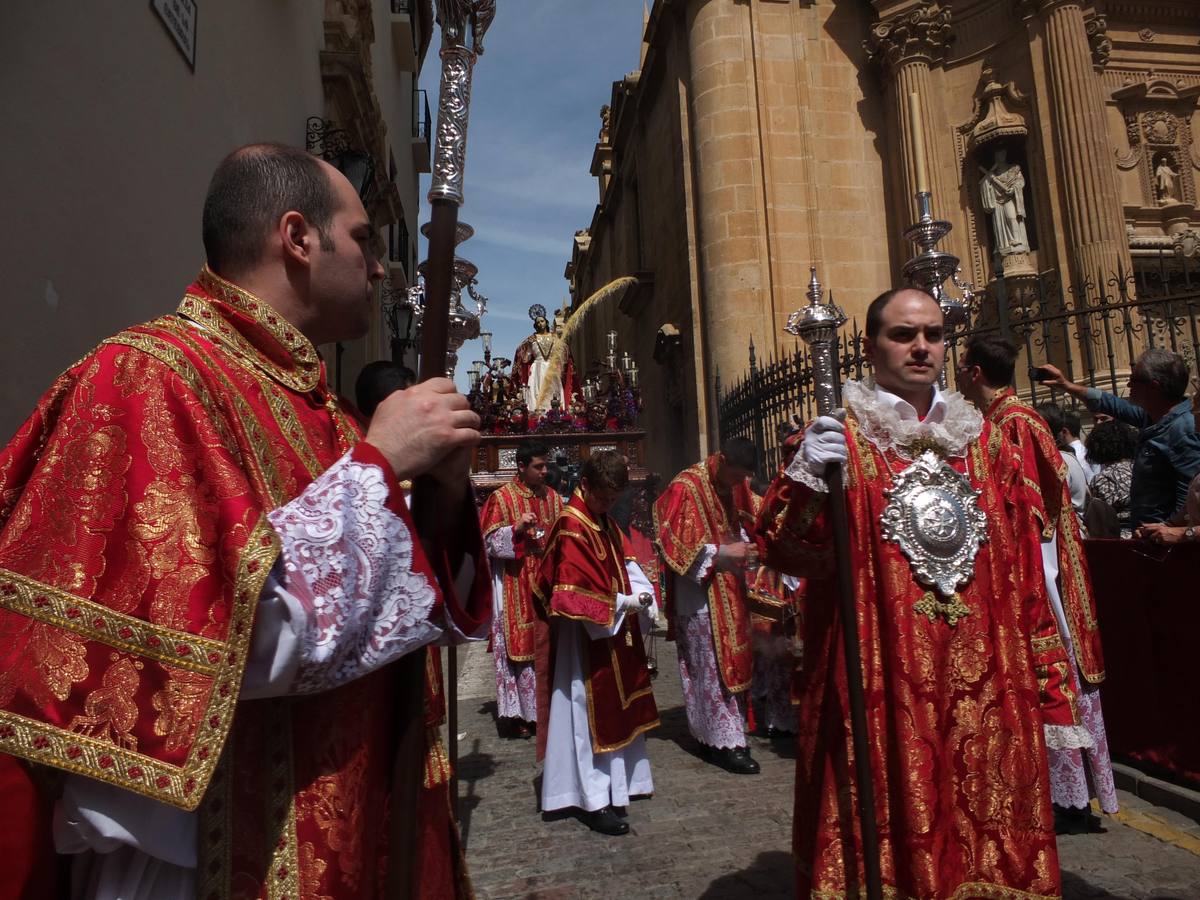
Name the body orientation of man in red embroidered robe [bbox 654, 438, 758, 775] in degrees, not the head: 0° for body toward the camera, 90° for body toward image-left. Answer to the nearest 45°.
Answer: approximately 315°

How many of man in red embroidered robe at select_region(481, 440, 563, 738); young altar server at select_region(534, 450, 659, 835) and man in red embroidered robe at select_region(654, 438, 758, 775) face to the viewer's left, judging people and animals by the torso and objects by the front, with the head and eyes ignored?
0

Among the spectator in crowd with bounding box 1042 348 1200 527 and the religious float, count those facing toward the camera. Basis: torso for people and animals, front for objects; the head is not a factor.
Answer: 1

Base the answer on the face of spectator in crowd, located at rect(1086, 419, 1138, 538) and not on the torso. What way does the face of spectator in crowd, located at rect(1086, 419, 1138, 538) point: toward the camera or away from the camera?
away from the camera

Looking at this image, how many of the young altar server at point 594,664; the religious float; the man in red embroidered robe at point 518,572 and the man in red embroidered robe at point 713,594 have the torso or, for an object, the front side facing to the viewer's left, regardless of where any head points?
0

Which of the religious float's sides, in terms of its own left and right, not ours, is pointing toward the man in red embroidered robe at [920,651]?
front

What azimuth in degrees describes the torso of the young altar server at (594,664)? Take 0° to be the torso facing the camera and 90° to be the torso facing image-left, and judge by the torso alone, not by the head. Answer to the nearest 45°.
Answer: approximately 315°

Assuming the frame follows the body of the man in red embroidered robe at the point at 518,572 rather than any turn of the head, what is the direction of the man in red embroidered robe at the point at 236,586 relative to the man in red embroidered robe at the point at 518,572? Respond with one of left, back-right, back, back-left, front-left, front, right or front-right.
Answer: front-right

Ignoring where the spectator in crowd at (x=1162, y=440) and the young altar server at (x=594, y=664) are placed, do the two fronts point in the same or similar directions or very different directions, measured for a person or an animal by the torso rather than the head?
very different directions

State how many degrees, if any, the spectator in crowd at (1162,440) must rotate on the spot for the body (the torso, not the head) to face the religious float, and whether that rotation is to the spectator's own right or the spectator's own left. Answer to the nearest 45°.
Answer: approximately 45° to the spectator's own right

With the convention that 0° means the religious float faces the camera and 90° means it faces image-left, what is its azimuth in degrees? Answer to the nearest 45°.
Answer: approximately 0°

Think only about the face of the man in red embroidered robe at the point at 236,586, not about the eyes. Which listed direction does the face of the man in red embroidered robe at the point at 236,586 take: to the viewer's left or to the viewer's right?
to the viewer's right

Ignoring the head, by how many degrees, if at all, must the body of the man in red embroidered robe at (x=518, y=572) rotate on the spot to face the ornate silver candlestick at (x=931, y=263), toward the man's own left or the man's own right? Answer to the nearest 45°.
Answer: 0° — they already face it
